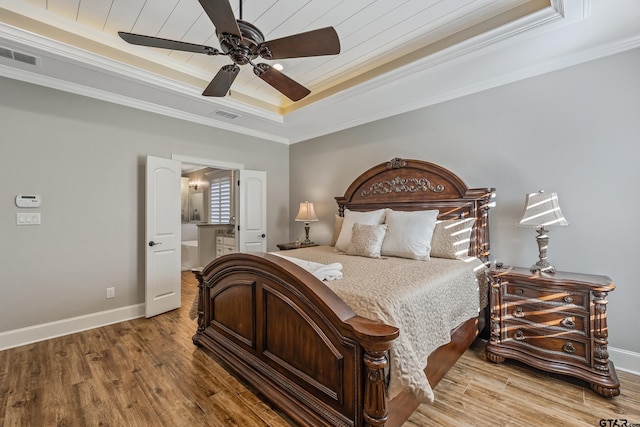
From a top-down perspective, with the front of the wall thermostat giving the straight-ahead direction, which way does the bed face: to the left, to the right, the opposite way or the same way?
to the right

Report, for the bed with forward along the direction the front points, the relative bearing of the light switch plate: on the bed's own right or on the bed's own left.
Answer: on the bed's own right

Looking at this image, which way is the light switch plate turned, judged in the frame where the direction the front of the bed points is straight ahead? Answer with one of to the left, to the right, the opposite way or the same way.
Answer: to the left

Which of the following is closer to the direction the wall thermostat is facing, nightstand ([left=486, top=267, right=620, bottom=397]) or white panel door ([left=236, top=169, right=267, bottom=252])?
the nightstand

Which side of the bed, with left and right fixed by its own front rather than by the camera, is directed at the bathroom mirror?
right

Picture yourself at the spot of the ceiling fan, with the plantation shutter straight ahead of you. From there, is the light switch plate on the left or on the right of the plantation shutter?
left

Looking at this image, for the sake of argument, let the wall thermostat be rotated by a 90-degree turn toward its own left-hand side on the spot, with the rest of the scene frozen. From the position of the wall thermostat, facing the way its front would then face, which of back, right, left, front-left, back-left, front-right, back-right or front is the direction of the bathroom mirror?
front-left

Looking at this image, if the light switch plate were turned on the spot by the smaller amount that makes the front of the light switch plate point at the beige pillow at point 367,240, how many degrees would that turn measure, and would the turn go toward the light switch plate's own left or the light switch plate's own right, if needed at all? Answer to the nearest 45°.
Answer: approximately 45° to the light switch plate's own left

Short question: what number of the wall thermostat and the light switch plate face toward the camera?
2
